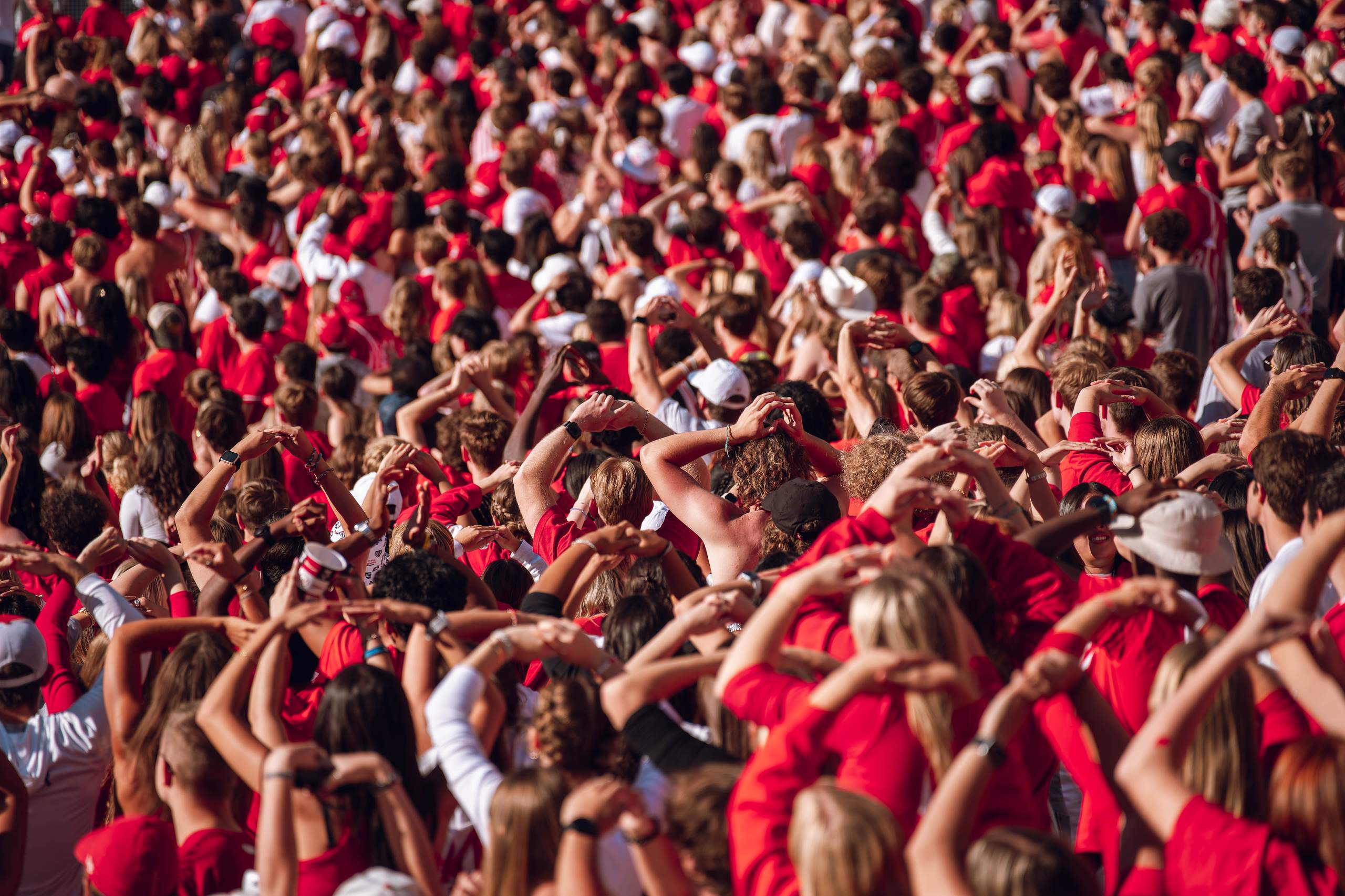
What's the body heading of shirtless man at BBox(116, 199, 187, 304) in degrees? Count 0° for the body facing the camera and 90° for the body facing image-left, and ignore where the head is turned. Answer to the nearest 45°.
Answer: approximately 180°

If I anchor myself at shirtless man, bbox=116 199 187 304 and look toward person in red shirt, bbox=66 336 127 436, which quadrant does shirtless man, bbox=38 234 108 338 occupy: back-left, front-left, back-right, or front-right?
front-right

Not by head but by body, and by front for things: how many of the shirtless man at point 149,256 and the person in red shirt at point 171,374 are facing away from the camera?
2

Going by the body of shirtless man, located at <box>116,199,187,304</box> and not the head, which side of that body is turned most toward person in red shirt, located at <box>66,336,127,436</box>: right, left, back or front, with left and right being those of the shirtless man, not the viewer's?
back

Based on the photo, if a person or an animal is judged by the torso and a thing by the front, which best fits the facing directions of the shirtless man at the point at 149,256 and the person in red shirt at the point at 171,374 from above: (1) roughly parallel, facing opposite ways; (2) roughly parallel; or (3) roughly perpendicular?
roughly parallel

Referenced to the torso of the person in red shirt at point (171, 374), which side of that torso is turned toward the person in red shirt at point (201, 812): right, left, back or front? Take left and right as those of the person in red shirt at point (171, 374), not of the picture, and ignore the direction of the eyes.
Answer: back

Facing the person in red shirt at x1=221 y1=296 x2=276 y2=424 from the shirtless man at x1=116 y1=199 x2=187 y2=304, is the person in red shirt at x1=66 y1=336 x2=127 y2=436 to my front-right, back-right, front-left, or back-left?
front-right

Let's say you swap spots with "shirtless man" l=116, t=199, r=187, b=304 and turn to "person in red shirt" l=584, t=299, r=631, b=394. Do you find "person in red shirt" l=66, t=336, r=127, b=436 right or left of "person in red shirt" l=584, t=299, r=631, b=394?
right

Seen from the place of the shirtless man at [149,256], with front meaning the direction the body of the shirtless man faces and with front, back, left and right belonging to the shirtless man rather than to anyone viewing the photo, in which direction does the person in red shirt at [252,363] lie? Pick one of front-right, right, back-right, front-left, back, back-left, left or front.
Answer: back

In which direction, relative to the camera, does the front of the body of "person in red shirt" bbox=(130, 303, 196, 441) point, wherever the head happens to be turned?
away from the camera

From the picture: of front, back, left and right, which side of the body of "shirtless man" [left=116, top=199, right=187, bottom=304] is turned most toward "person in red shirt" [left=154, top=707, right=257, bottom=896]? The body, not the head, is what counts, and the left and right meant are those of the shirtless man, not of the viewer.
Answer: back

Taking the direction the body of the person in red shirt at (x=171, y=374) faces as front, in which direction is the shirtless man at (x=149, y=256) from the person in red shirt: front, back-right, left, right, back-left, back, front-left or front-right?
front

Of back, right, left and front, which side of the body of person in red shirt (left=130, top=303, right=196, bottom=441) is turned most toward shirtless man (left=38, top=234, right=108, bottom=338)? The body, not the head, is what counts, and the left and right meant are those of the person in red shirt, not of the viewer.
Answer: front
